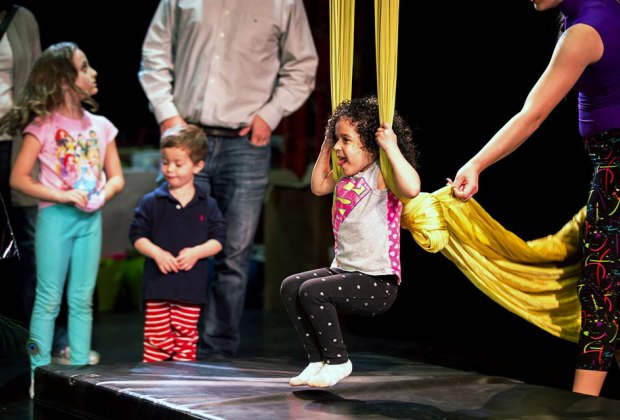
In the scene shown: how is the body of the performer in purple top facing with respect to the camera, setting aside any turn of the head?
to the viewer's left

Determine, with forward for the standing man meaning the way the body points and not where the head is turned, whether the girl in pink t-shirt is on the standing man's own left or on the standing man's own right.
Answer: on the standing man's own right

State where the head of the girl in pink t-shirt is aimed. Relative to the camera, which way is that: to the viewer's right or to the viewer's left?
to the viewer's right

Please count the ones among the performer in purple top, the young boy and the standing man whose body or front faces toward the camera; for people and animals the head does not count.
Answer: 2

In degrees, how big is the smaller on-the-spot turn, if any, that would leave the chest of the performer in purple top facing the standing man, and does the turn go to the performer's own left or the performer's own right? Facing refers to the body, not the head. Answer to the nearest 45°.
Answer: approximately 45° to the performer's own right

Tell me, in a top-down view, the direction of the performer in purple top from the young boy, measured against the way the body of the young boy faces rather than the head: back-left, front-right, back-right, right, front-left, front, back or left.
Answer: front-left

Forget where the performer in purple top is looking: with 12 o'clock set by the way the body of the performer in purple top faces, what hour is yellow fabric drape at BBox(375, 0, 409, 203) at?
The yellow fabric drape is roughly at 11 o'clock from the performer in purple top.

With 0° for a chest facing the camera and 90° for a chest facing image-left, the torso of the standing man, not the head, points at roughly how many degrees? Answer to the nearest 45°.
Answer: approximately 0°

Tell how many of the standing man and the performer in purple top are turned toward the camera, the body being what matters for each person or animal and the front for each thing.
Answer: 1

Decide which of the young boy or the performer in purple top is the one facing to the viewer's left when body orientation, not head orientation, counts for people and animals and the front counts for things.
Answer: the performer in purple top
